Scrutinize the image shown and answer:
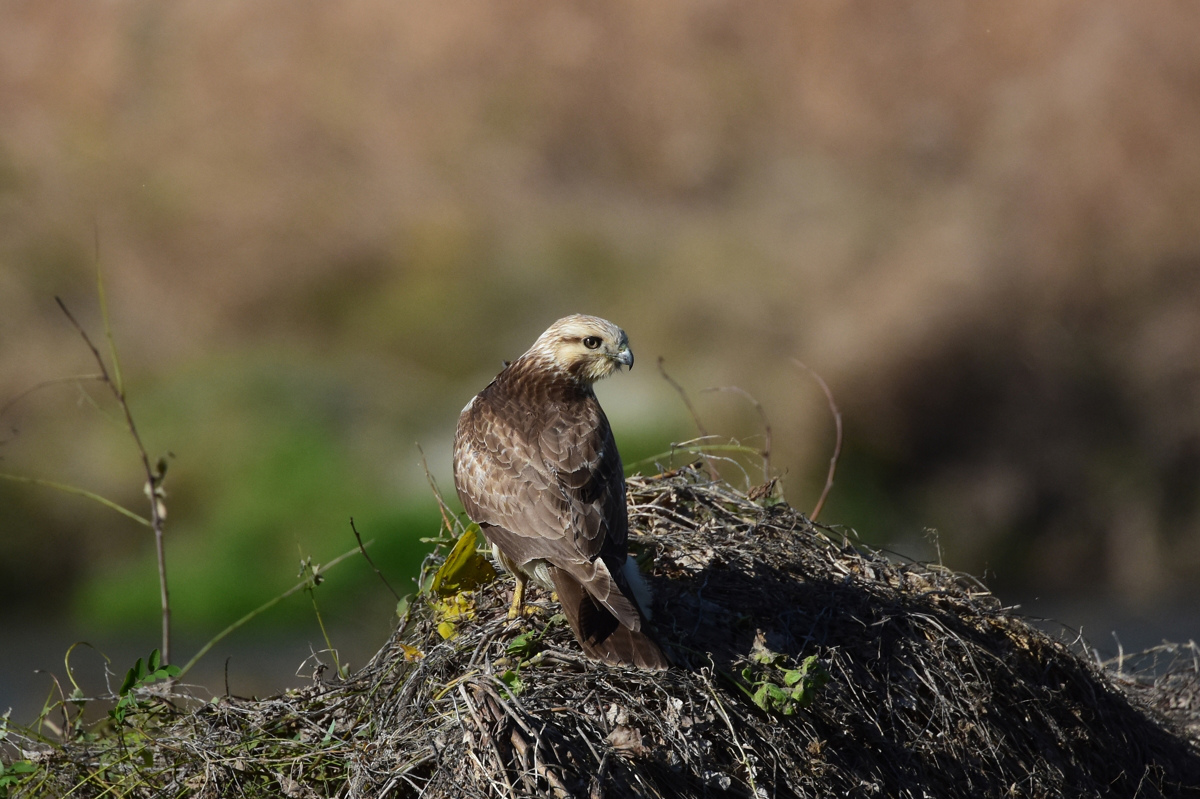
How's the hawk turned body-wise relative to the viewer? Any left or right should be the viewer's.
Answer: facing away from the viewer and to the left of the viewer

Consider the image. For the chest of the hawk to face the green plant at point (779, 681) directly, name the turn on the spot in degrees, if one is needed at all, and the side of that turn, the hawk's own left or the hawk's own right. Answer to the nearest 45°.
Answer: approximately 180°

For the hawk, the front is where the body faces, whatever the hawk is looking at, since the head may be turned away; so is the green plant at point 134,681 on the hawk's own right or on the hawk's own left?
on the hawk's own left
